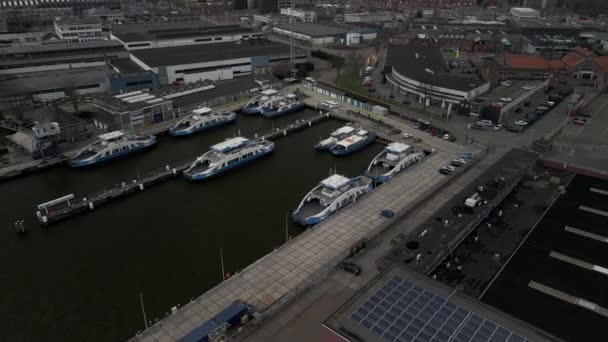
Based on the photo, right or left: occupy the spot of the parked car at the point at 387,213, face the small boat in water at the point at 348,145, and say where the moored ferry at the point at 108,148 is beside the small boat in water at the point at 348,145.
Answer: left

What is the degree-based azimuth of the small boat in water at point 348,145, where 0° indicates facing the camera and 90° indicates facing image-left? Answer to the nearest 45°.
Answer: approximately 45°

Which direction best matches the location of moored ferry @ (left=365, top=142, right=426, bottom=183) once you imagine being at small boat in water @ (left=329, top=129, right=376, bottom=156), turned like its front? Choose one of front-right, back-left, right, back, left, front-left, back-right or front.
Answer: left
